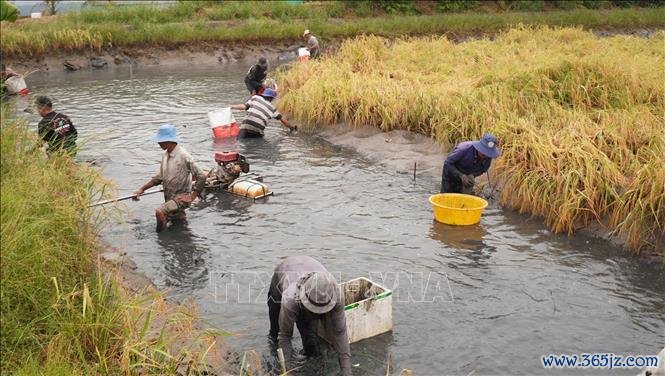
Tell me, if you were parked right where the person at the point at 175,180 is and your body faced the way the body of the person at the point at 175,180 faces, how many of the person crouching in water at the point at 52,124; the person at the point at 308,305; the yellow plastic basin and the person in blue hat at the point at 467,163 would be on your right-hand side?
1

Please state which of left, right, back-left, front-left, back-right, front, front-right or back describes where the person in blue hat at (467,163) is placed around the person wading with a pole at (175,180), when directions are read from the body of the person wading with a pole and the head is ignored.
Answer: back-left

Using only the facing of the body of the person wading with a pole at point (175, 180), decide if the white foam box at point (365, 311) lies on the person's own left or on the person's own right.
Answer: on the person's own left

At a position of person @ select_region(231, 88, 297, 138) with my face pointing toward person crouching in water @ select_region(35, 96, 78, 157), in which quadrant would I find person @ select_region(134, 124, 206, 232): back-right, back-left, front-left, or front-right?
front-left

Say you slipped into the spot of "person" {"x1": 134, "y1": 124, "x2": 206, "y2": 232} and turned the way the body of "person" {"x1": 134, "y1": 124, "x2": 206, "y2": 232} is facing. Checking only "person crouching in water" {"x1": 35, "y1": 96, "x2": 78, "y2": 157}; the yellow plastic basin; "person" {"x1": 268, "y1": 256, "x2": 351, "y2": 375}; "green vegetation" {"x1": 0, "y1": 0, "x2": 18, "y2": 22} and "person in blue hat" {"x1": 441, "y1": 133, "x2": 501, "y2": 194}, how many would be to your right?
2

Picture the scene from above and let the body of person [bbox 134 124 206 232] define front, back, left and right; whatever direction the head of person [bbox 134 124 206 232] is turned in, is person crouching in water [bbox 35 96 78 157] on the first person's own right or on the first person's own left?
on the first person's own right

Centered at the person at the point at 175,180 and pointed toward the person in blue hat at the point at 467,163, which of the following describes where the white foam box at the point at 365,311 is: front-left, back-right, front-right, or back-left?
front-right

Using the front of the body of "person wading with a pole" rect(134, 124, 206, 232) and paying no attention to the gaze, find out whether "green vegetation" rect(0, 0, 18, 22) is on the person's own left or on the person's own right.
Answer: on the person's own right

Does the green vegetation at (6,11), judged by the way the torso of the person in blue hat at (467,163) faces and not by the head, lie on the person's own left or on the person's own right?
on the person's own left

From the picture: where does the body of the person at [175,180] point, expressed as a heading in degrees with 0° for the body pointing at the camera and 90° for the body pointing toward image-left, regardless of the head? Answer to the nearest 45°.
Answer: approximately 45°

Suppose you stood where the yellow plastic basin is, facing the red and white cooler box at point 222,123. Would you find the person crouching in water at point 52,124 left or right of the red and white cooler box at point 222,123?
left

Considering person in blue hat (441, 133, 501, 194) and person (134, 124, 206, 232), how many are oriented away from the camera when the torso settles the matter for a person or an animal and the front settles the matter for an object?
0
